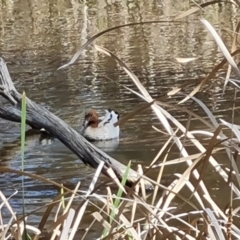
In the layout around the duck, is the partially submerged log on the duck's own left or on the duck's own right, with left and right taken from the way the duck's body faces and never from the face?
on the duck's own left

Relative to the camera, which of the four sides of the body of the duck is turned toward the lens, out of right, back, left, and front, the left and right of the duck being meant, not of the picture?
left
